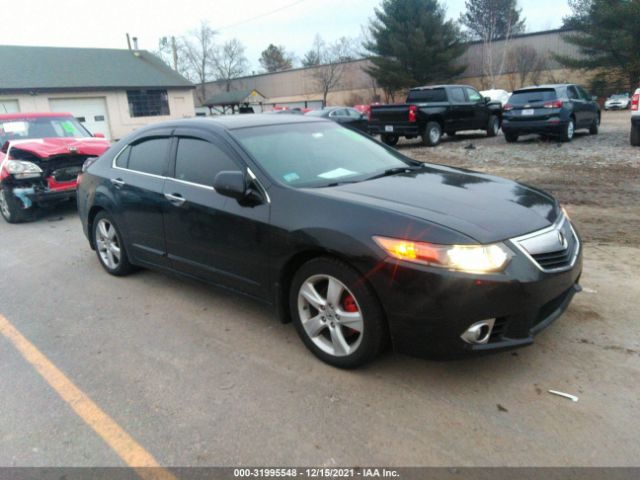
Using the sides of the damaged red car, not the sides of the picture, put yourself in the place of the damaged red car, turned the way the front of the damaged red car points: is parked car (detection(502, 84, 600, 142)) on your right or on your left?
on your left

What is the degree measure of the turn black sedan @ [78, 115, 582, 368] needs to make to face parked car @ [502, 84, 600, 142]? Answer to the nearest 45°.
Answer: approximately 90° to its left

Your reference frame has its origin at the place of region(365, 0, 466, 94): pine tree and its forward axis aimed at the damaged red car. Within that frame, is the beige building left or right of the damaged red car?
right

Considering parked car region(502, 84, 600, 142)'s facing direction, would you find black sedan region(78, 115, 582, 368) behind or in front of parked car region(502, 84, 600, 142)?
behind

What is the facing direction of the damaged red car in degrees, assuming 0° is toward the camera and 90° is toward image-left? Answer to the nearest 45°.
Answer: approximately 315°

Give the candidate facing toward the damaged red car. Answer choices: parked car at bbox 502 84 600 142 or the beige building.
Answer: the beige building

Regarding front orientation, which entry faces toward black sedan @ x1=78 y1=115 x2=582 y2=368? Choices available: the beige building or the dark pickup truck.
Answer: the beige building

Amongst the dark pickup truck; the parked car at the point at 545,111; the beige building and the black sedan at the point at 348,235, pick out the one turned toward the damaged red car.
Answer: the beige building

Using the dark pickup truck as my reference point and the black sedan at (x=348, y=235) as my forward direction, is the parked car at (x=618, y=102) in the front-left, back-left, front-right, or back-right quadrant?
back-left

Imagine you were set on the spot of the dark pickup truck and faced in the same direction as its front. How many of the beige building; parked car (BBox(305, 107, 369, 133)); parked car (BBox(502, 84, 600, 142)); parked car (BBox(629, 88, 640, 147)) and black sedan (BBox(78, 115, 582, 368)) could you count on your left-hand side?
2

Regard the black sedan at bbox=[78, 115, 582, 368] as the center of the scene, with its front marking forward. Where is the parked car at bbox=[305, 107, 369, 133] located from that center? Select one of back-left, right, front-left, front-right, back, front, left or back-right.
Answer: back-left

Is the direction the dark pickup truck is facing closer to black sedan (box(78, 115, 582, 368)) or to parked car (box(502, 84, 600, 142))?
the parked car

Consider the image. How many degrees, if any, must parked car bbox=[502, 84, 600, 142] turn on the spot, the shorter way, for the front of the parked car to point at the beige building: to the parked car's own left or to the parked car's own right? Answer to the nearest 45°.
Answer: approximately 135° to the parked car's own left
